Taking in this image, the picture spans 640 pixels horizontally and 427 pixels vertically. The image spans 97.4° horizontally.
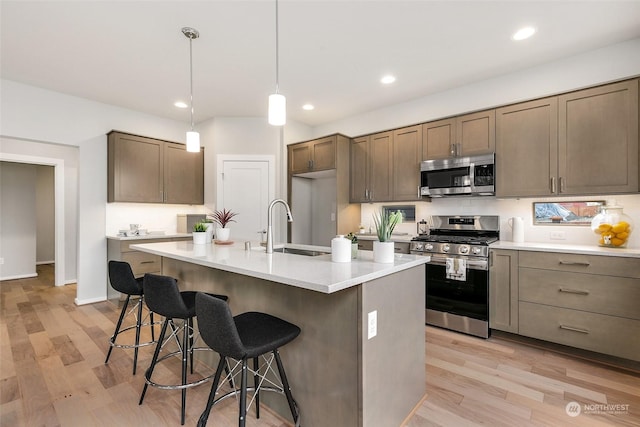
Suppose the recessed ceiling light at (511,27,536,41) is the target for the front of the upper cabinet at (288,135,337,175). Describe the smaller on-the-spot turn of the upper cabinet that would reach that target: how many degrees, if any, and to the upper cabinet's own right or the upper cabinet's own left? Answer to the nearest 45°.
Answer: approximately 90° to the upper cabinet's own left

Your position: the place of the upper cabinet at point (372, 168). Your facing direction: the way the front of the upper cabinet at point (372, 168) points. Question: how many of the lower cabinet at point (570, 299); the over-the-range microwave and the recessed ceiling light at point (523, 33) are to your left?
3

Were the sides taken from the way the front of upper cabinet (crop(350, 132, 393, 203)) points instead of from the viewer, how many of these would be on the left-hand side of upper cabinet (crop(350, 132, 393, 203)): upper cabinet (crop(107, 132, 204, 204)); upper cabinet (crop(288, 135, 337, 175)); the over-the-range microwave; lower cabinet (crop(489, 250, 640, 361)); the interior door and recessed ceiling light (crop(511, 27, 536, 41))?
3

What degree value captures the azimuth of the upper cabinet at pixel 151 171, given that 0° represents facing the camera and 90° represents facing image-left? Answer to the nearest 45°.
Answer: approximately 315°

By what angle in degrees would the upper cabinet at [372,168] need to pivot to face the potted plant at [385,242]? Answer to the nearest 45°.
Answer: approximately 45° to its left

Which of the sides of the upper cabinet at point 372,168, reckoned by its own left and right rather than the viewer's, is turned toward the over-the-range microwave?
left

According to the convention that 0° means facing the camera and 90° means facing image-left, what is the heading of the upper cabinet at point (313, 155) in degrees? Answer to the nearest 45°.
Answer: approximately 45°

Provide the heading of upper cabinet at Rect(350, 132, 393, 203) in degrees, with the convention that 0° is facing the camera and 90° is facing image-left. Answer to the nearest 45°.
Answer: approximately 45°
